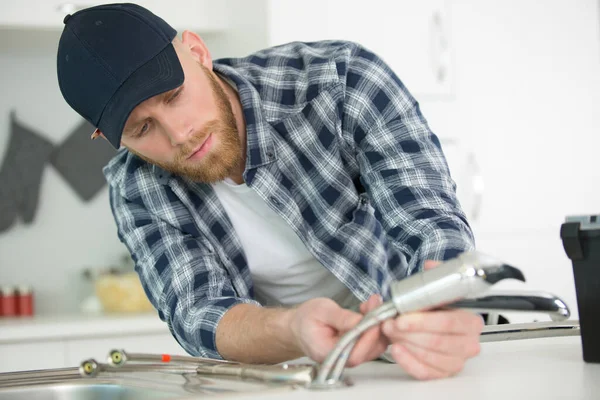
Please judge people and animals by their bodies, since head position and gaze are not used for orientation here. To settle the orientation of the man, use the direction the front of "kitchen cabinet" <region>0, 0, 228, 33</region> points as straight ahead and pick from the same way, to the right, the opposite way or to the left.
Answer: the same way

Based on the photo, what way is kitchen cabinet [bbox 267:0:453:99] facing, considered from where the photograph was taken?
facing the viewer

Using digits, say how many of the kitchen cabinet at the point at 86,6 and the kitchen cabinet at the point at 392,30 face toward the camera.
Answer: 2

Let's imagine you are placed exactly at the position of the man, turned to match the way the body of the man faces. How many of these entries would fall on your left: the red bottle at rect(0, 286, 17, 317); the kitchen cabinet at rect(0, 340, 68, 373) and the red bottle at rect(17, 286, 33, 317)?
0

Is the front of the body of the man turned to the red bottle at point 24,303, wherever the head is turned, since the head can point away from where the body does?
no

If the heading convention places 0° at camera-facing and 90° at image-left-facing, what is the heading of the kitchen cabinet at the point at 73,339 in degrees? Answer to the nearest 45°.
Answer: approximately 0°

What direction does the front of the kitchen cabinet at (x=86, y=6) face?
toward the camera

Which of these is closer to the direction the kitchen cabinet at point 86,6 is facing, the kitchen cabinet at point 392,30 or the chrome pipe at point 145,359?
the chrome pipe

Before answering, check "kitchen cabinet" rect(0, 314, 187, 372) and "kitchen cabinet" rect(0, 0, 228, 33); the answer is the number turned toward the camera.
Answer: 2

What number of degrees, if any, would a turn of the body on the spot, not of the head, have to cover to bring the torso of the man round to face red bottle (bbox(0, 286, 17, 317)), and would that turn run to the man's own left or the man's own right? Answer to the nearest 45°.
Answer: approximately 135° to the man's own right

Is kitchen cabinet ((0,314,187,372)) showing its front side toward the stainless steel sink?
yes

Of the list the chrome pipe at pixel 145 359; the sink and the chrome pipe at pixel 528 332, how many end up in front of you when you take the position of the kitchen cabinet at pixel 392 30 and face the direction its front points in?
3

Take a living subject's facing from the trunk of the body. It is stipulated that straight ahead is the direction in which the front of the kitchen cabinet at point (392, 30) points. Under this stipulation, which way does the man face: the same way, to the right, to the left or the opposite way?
the same way

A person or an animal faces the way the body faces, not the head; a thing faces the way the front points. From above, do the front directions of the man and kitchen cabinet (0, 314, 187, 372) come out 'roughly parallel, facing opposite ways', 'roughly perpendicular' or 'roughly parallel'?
roughly parallel

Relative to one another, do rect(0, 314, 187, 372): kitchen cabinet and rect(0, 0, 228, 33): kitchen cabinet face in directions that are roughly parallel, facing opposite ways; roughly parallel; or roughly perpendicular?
roughly parallel

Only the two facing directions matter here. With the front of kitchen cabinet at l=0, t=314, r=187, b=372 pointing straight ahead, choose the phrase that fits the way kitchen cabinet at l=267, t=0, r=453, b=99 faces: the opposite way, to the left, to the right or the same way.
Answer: the same way
